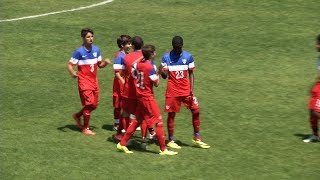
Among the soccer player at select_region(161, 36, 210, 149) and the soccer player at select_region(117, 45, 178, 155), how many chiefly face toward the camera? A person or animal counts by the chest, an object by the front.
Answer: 1

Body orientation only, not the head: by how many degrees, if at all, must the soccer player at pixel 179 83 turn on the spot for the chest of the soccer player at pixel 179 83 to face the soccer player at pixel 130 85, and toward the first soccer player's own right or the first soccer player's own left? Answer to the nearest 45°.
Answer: approximately 90° to the first soccer player's own right

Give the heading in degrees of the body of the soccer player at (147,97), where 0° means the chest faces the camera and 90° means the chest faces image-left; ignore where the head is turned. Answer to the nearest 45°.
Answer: approximately 225°

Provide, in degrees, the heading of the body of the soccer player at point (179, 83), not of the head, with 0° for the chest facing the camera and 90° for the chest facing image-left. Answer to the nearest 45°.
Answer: approximately 0°

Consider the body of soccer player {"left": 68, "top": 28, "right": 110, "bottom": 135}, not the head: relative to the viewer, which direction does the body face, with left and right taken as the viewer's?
facing the viewer and to the right of the viewer

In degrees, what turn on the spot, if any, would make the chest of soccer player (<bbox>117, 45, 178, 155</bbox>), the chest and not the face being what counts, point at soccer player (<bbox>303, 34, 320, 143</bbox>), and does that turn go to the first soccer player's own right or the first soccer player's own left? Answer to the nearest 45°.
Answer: approximately 45° to the first soccer player's own right

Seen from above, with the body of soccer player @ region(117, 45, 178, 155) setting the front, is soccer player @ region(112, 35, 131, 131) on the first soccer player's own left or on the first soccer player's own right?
on the first soccer player's own left

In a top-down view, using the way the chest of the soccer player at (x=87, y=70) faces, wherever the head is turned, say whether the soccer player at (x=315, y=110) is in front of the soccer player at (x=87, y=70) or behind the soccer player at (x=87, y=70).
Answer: in front

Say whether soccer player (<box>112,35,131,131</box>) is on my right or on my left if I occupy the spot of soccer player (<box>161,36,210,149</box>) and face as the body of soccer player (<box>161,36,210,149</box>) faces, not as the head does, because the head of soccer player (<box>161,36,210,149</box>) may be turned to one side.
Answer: on my right

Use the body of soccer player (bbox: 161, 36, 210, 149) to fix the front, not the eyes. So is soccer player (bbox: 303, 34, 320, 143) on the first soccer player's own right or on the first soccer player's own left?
on the first soccer player's own left

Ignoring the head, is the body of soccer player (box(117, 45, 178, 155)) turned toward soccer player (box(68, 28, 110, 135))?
no
